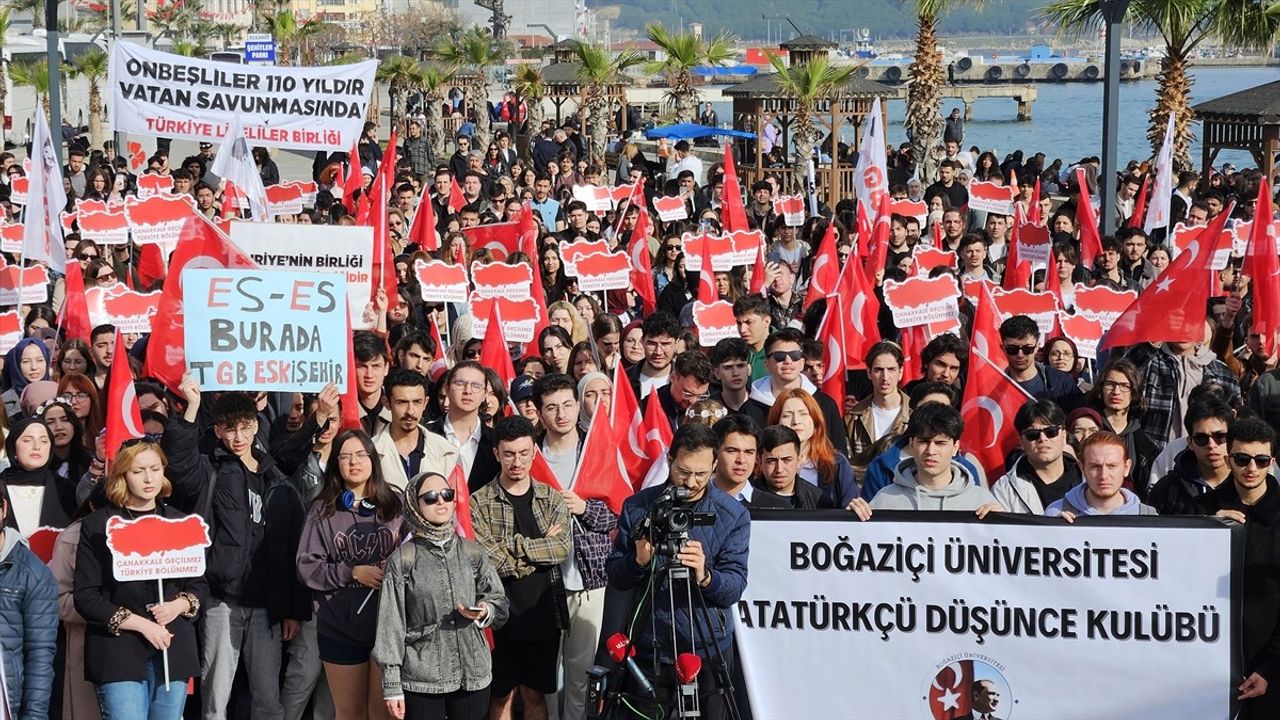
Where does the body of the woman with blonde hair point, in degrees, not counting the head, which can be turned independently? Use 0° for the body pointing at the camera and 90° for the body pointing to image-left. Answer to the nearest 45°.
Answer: approximately 315°

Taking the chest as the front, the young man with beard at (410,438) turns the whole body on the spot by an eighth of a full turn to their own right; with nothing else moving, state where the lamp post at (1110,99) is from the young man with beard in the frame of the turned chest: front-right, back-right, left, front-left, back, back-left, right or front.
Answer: back

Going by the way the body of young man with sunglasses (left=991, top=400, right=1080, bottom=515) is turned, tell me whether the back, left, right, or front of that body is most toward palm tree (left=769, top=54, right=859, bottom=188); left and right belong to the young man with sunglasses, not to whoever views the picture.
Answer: back

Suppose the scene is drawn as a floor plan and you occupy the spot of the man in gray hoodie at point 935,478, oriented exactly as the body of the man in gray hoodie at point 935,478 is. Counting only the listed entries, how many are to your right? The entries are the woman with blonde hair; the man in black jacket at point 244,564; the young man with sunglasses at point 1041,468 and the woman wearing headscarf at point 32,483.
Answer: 3

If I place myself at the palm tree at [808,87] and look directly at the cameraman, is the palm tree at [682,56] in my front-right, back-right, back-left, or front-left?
back-right

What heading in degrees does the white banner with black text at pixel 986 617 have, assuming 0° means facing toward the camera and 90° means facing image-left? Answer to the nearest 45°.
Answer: approximately 0°

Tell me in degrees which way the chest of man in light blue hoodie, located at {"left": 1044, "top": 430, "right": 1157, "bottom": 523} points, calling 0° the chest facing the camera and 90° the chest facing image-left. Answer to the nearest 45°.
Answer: approximately 0°
